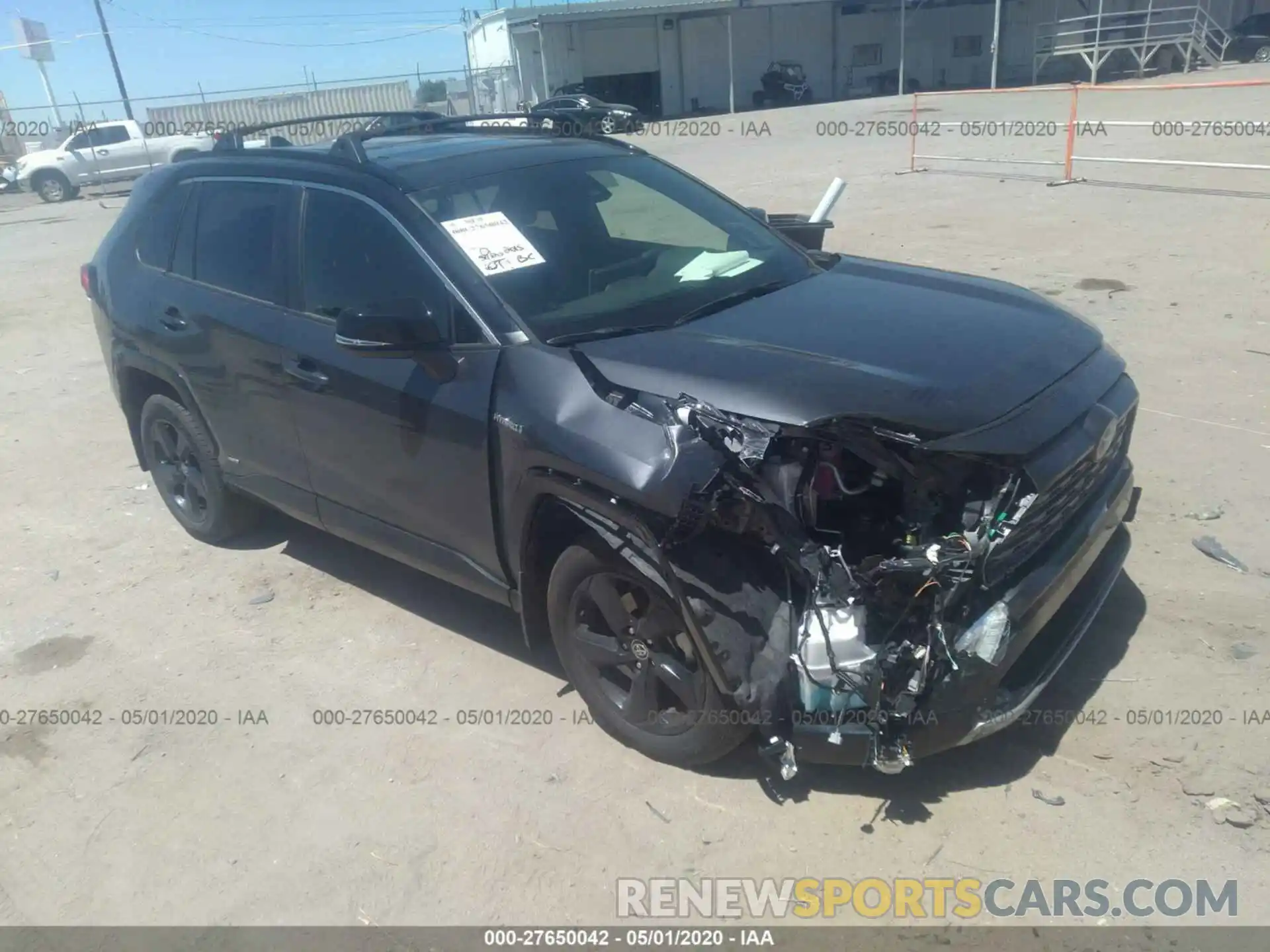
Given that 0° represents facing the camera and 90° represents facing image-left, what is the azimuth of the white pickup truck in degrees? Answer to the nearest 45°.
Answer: approximately 90°

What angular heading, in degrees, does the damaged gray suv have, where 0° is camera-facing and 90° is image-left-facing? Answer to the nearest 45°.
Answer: approximately 315°

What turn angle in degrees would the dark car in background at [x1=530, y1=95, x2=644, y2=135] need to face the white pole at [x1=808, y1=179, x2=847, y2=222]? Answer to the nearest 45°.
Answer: approximately 45° to its right

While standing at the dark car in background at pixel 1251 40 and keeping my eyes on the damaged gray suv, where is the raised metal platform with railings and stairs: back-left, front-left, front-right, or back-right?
front-right

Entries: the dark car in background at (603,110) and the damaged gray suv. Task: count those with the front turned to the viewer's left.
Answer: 0

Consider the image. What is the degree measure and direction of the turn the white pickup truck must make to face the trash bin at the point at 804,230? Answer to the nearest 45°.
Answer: approximately 90° to its left

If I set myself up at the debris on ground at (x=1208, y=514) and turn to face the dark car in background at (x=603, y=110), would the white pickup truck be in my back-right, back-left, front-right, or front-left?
front-left

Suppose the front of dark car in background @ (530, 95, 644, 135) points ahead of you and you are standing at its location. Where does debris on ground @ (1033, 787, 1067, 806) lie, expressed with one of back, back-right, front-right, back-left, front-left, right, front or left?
front-right

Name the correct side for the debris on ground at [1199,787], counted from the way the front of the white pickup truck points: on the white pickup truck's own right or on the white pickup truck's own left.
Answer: on the white pickup truck's own left

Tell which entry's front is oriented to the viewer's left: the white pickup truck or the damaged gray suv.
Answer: the white pickup truck

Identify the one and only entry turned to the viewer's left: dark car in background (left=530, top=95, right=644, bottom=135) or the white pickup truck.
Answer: the white pickup truck

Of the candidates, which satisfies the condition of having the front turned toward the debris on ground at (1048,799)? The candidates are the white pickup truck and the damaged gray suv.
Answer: the damaged gray suv

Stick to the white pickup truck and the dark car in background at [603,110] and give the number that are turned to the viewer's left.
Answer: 1

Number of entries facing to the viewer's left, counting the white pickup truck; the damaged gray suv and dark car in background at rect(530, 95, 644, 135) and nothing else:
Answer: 1

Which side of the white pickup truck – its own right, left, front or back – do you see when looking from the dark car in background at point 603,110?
back

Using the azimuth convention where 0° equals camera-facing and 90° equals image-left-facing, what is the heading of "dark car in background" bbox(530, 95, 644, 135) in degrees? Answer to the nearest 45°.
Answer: approximately 315°

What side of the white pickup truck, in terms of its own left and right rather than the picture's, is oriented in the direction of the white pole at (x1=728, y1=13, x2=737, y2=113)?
back
